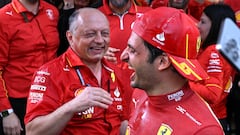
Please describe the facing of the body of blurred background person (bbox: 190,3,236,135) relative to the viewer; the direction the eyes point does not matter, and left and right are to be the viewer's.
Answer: facing to the left of the viewer

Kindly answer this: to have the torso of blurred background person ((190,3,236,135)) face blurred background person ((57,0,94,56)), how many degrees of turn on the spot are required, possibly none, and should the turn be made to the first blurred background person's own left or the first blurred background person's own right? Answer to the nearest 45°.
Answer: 0° — they already face them
